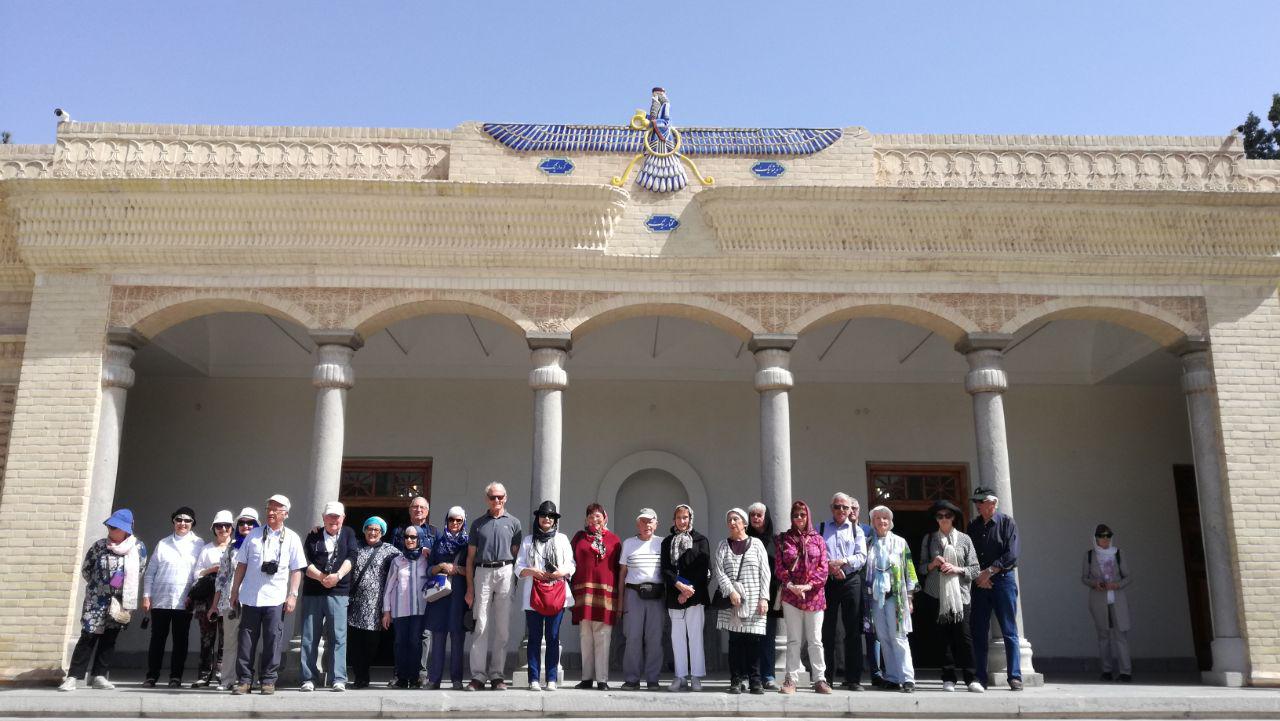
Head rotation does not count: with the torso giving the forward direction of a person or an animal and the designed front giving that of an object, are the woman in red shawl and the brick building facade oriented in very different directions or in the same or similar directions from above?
same or similar directions

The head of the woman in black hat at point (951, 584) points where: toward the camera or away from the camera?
toward the camera

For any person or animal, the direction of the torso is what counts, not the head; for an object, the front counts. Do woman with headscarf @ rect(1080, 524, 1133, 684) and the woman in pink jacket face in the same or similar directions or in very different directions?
same or similar directions

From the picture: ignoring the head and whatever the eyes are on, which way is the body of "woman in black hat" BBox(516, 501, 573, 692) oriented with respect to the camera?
toward the camera

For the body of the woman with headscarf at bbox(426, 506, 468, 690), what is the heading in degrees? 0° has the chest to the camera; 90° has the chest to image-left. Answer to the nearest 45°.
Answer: approximately 0°

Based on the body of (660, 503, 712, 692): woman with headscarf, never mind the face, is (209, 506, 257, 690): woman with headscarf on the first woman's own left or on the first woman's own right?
on the first woman's own right

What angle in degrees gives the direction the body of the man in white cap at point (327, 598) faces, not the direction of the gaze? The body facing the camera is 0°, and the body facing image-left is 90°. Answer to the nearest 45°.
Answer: approximately 0°

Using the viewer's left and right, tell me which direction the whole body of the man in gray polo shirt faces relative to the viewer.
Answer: facing the viewer

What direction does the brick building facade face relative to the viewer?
toward the camera

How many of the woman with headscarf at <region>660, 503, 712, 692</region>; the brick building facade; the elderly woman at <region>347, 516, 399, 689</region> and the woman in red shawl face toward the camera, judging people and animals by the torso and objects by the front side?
4
